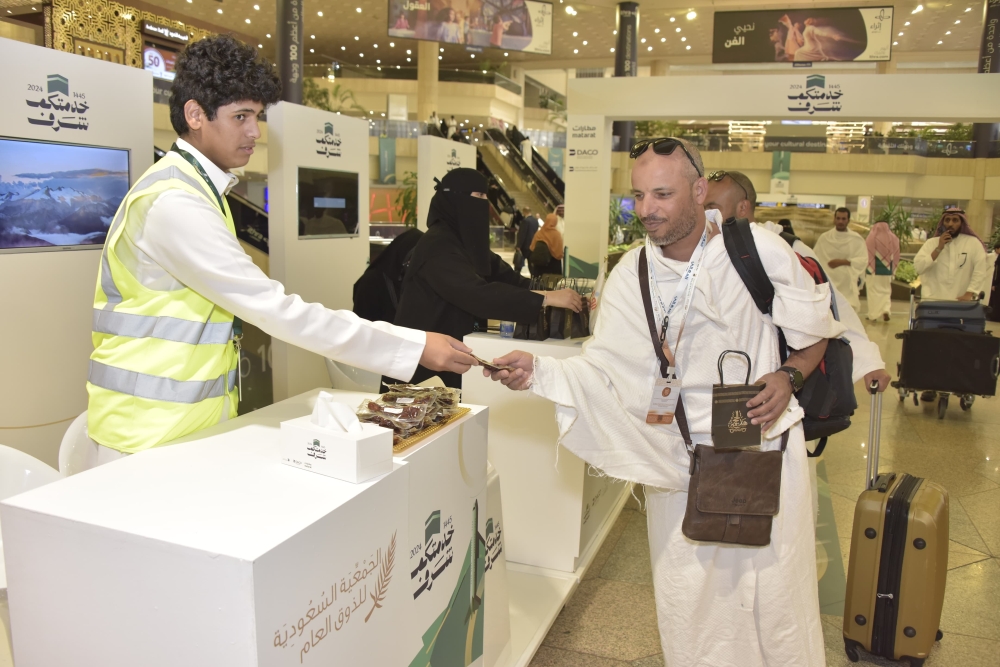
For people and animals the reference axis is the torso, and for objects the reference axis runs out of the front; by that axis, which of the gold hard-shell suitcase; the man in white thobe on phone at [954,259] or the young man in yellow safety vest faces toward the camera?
the man in white thobe on phone

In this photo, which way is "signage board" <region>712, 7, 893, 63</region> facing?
toward the camera

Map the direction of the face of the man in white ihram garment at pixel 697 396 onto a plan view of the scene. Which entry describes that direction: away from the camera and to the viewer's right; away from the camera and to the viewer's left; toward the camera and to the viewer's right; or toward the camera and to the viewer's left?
toward the camera and to the viewer's left

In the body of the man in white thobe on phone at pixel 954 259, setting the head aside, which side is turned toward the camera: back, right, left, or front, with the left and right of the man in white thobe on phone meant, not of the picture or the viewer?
front

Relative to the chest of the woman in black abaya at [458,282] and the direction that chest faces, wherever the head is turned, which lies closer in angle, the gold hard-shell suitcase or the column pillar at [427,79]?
the gold hard-shell suitcase

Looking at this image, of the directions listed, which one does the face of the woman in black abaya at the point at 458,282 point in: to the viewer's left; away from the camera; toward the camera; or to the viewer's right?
to the viewer's right

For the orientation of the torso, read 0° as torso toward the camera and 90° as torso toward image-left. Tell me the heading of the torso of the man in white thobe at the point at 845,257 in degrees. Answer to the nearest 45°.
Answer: approximately 0°

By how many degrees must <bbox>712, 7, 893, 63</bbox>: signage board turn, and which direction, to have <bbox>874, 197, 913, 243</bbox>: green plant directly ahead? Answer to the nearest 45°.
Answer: approximately 180°

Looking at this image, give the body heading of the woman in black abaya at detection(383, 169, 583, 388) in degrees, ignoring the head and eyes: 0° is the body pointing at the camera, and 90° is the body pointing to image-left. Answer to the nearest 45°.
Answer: approximately 270°

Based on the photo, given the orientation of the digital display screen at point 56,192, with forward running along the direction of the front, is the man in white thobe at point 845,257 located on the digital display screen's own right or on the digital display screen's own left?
on the digital display screen's own left

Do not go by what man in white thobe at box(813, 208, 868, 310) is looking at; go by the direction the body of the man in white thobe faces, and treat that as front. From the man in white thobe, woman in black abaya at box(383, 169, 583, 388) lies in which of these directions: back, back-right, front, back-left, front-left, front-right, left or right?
front

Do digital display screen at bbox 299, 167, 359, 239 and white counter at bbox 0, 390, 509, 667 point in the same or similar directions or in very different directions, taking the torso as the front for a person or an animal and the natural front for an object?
same or similar directions

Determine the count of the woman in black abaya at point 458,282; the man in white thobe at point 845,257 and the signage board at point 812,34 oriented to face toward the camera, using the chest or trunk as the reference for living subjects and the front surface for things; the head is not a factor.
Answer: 2
